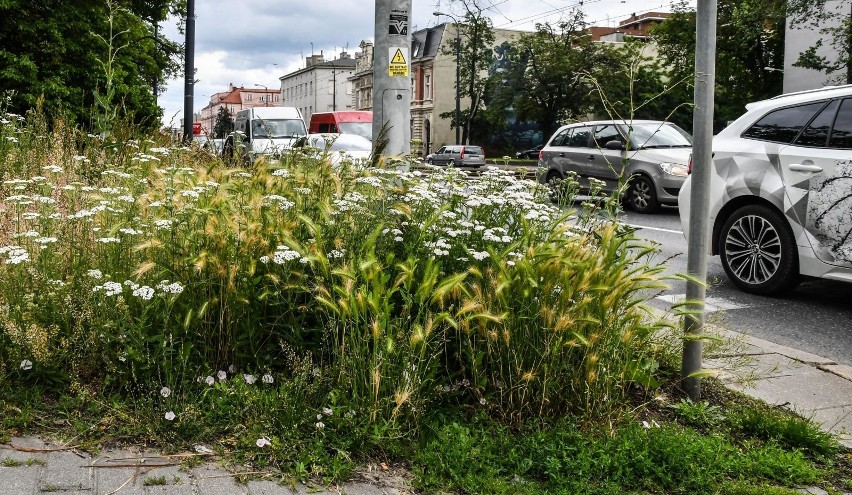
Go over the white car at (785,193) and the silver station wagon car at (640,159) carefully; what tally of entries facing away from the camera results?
0

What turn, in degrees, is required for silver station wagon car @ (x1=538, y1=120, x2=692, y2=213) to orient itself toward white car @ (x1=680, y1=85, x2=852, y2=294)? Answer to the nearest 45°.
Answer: approximately 45° to its right

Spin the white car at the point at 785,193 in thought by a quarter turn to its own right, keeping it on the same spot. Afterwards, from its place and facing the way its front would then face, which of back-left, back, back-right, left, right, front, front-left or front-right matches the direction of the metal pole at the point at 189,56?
right

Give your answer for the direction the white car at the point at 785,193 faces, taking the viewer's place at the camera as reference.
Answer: facing the viewer and to the right of the viewer

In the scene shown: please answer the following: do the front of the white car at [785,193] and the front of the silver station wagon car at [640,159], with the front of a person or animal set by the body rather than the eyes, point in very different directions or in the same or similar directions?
same or similar directions

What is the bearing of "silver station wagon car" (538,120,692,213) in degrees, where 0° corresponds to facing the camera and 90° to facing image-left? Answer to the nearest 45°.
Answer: approximately 315°

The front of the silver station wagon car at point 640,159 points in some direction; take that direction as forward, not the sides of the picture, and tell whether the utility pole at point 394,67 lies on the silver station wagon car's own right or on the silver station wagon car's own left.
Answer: on the silver station wagon car's own right

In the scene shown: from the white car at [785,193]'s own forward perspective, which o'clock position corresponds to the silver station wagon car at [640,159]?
The silver station wagon car is roughly at 7 o'clock from the white car.

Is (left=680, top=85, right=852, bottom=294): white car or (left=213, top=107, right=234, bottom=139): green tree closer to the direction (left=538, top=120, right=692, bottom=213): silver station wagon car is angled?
the white car

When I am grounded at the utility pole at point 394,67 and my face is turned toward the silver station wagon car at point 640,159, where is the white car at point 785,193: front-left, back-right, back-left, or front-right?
front-right

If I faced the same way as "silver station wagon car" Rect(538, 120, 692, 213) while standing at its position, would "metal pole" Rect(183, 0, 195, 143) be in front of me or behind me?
behind

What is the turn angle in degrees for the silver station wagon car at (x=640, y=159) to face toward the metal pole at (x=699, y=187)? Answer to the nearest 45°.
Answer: approximately 45° to its right
